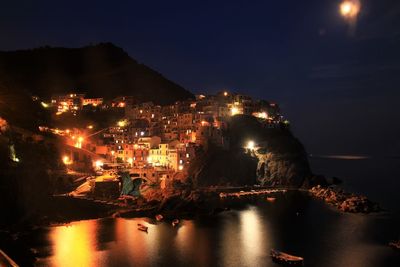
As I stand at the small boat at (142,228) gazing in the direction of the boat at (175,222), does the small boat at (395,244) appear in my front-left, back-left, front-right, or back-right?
front-right

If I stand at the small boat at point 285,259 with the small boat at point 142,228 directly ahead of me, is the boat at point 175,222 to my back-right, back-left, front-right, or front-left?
front-right

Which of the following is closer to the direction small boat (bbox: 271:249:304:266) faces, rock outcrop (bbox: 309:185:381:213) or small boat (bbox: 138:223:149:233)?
the rock outcrop

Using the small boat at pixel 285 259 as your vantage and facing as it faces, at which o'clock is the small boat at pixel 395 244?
the small boat at pixel 395 244 is roughly at 5 o'clock from the small boat at pixel 285 259.

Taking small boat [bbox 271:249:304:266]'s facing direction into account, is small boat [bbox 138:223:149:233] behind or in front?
behind
